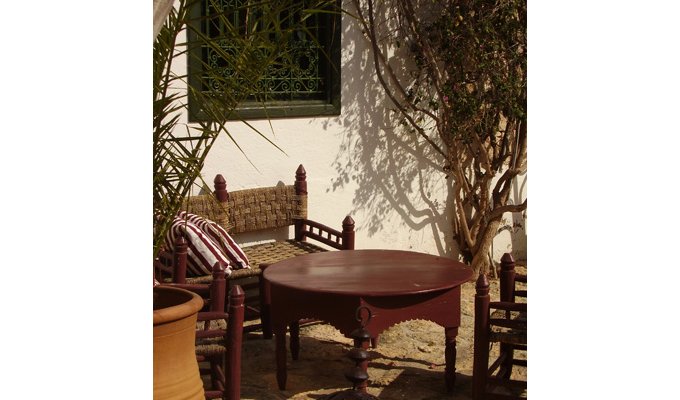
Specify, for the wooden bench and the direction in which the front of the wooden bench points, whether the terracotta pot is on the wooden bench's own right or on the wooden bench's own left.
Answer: on the wooden bench's own right

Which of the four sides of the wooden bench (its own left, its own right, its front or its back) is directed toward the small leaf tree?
left

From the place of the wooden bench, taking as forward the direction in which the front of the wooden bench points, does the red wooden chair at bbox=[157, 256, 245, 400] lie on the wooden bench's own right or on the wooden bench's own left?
on the wooden bench's own right

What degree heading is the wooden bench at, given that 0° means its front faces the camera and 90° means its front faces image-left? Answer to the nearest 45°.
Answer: approximately 315°

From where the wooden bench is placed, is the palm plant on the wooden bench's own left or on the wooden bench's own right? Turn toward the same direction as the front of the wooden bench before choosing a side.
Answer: on the wooden bench's own right
